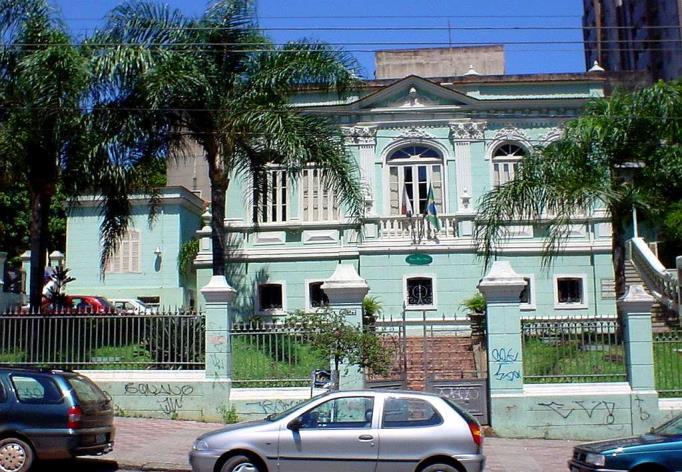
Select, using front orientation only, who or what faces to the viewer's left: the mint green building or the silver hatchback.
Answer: the silver hatchback

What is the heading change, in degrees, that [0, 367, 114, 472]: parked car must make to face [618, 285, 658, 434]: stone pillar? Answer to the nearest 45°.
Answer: approximately 135° to its right

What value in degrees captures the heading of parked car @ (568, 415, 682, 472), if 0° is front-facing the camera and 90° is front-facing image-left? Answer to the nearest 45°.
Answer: approximately 45°

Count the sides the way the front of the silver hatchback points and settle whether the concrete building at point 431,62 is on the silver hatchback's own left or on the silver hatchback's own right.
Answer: on the silver hatchback's own right

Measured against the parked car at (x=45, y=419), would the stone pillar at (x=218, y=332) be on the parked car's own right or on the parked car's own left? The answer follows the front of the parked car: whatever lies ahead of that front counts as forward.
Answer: on the parked car's own right

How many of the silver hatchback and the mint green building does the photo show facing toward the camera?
1

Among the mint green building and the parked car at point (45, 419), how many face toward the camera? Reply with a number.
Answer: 1

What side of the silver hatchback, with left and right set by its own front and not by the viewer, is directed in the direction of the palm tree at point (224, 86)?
right

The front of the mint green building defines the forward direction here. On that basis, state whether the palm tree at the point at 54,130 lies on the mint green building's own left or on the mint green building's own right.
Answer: on the mint green building's own right

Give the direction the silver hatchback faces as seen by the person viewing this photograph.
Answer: facing to the left of the viewer

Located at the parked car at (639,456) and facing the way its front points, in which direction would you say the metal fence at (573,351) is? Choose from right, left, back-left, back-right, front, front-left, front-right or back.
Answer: back-right
